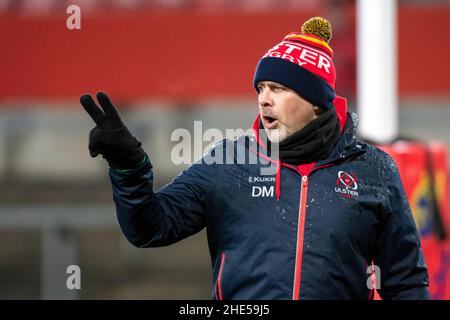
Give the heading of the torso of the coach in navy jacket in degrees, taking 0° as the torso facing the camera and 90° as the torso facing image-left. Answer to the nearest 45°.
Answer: approximately 0°
